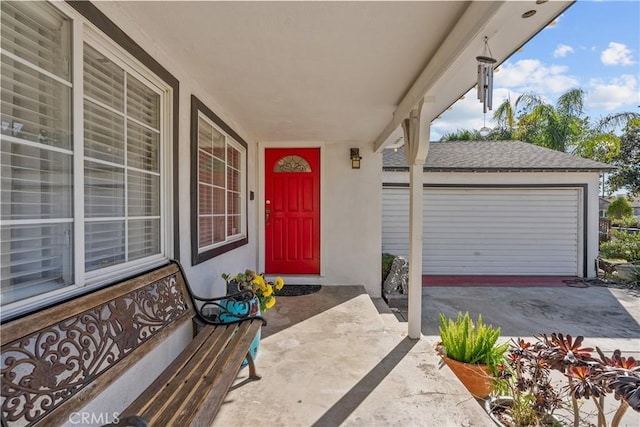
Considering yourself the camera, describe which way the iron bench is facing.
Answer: facing the viewer and to the right of the viewer

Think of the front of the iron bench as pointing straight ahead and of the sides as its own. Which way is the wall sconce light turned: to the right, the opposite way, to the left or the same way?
to the right

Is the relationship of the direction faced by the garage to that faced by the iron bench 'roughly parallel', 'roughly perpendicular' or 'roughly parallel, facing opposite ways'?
roughly perpendicular

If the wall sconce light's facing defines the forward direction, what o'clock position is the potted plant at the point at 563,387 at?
The potted plant is roughly at 11 o'clock from the wall sconce light.

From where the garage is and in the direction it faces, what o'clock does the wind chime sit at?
The wind chime is roughly at 12 o'clock from the garage.

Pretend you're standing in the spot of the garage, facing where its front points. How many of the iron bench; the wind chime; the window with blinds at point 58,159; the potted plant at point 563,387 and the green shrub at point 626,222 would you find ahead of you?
4

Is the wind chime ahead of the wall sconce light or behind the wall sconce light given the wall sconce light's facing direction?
ahead

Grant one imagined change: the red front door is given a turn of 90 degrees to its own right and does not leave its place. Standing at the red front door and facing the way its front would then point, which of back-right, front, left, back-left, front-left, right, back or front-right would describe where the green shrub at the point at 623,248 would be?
back

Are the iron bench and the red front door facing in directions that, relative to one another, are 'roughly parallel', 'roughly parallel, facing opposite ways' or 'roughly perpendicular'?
roughly perpendicular

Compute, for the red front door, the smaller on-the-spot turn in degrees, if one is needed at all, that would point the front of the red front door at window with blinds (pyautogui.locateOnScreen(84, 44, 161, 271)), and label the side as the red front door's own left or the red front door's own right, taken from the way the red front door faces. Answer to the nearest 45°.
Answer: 0° — it already faces it

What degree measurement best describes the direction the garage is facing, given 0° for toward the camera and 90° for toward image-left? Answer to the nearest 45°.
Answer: approximately 0°

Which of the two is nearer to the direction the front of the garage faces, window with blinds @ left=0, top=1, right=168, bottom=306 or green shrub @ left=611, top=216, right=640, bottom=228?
the window with blinds

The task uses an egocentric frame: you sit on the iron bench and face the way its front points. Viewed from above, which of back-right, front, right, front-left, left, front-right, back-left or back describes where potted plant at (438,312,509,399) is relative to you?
front-left

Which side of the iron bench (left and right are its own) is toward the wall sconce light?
left

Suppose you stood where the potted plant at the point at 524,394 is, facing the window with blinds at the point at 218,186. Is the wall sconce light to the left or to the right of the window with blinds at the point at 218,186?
right

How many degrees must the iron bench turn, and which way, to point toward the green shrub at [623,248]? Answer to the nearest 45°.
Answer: approximately 45° to its left

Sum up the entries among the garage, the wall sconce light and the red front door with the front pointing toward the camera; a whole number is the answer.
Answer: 3
